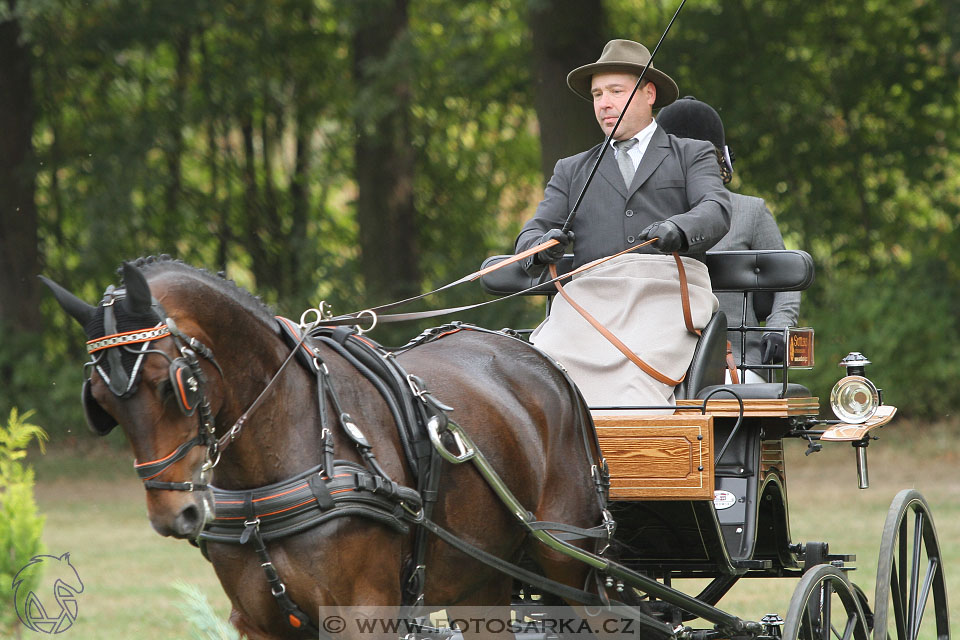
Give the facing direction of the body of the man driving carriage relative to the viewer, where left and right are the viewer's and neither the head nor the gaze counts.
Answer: facing the viewer and to the left of the viewer

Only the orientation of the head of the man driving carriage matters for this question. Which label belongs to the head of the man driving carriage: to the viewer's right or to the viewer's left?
to the viewer's left

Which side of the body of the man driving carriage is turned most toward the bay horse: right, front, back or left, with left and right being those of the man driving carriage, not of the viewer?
front

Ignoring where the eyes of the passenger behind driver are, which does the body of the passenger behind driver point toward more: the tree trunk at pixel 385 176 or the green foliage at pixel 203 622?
the green foliage

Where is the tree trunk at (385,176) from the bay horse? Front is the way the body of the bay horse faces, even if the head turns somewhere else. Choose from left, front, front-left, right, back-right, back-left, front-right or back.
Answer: back-right

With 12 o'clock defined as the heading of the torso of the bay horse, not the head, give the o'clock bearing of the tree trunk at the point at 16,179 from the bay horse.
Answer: The tree trunk is roughly at 4 o'clock from the bay horse.

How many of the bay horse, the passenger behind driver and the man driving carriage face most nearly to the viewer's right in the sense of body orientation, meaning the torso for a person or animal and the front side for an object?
0

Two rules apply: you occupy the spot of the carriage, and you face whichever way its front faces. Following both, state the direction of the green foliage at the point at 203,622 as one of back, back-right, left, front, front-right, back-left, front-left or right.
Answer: front

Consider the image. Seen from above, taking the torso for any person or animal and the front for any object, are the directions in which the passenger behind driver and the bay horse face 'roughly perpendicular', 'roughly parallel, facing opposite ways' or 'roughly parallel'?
roughly parallel

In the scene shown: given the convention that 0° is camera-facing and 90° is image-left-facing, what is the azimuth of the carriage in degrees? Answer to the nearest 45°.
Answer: approximately 45°

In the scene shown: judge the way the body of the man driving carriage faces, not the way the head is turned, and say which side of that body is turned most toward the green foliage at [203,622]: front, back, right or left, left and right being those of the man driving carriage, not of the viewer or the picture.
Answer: front

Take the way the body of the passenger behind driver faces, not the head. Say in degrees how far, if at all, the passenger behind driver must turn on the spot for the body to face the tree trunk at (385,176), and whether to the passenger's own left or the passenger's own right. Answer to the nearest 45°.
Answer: approximately 90° to the passenger's own right

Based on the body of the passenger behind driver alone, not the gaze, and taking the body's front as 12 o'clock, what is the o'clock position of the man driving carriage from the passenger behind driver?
The man driving carriage is roughly at 11 o'clock from the passenger behind driver.

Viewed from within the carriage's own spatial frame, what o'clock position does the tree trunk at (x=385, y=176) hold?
The tree trunk is roughly at 4 o'clock from the carriage.

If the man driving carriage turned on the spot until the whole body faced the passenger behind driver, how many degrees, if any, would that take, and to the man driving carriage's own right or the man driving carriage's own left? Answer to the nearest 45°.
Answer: approximately 135° to the man driving carriage's own right

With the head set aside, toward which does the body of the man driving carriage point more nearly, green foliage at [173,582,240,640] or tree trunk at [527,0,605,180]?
the green foliage

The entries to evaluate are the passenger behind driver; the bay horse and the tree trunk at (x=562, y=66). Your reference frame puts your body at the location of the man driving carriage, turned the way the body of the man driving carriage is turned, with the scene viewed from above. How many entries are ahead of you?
1

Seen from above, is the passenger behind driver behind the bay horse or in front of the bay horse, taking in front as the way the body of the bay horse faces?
behind
